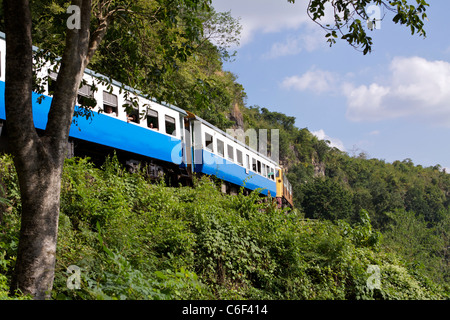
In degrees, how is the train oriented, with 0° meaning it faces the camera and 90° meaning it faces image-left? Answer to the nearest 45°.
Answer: approximately 225°
